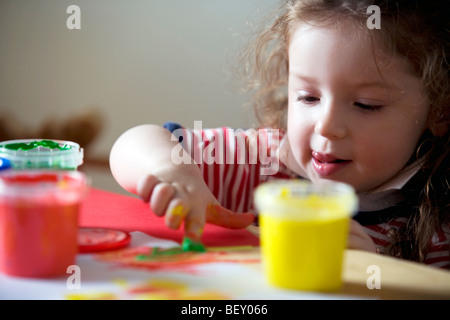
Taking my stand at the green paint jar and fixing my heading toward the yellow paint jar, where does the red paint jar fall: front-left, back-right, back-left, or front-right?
front-right

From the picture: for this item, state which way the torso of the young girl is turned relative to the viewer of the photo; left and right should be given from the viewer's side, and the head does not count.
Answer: facing the viewer and to the left of the viewer

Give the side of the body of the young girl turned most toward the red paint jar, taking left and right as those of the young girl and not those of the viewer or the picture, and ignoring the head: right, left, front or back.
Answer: front

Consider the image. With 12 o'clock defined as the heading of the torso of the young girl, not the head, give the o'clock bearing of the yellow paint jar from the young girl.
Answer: The yellow paint jar is roughly at 11 o'clock from the young girl.

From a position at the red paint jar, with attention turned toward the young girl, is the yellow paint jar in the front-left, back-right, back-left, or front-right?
front-right

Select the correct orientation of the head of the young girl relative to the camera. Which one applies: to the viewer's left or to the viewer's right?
to the viewer's left

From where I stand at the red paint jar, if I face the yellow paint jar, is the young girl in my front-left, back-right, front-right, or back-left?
front-left

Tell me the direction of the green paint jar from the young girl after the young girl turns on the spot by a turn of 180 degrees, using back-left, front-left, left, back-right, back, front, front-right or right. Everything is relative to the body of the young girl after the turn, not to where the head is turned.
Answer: back
